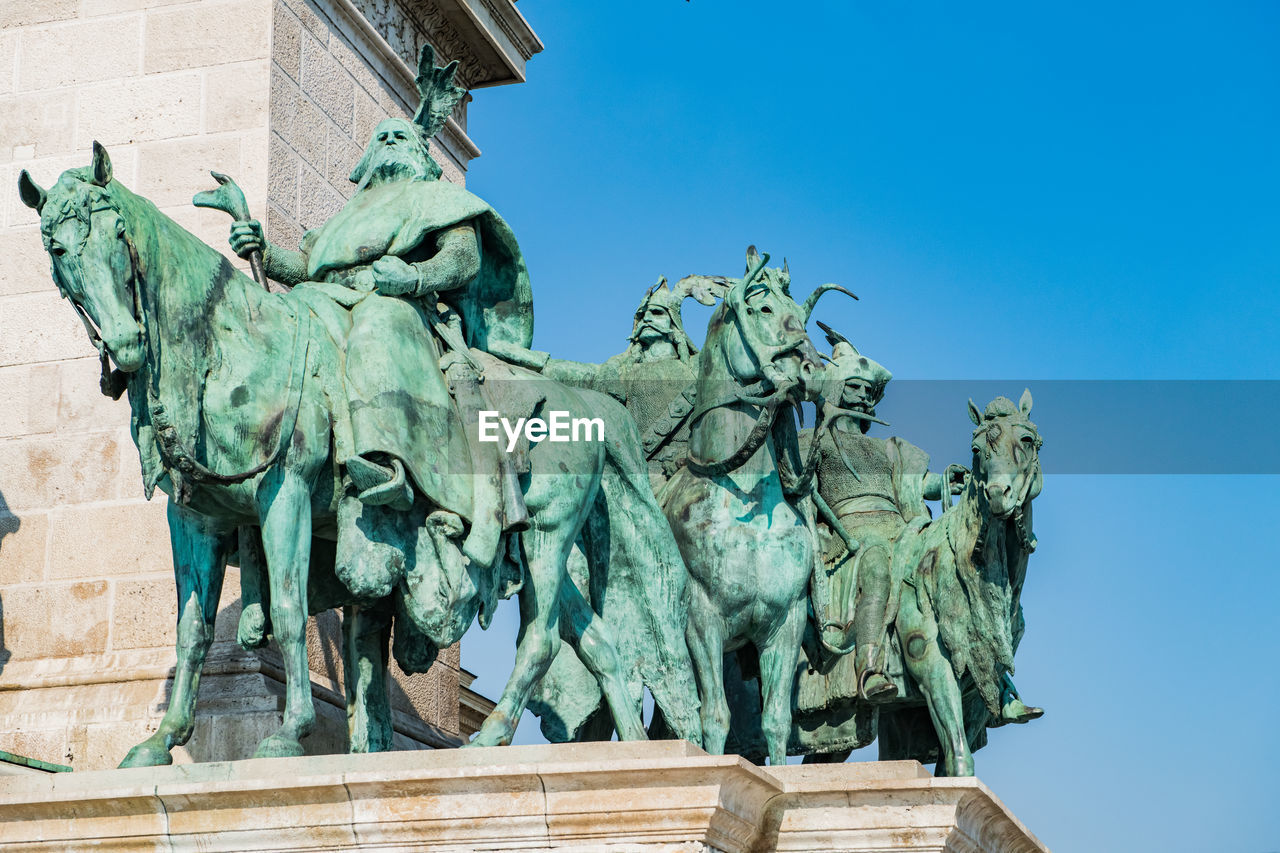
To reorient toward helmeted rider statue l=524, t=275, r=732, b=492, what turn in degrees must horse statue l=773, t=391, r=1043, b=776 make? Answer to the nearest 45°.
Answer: approximately 135° to its right

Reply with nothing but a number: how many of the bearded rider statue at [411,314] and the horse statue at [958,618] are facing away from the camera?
0

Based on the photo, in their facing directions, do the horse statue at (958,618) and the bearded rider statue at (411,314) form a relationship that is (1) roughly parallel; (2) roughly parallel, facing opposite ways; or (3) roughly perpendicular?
roughly perpendicular

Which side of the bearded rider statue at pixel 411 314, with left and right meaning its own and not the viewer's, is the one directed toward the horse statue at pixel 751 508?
back

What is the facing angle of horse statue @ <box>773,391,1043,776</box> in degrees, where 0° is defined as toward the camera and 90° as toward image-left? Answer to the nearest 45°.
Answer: approximately 315°

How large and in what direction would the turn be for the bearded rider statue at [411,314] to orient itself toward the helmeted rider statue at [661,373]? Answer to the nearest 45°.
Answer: approximately 180°

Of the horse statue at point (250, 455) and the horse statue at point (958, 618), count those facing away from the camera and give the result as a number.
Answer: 0

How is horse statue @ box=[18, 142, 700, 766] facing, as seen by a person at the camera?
facing the viewer and to the left of the viewer

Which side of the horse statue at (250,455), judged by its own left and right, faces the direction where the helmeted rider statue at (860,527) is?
back

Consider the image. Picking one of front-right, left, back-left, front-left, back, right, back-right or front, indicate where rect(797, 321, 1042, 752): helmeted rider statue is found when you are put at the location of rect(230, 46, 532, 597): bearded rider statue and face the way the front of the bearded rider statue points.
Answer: back

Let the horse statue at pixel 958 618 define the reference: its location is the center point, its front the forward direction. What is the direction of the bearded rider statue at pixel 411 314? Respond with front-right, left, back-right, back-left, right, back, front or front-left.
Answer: right

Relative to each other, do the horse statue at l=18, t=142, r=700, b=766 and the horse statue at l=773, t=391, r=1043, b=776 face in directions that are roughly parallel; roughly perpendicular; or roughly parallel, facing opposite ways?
roughly perpendicular

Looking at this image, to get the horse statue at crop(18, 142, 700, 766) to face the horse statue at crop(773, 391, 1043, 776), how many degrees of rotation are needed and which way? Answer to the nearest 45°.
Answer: approximately 180°

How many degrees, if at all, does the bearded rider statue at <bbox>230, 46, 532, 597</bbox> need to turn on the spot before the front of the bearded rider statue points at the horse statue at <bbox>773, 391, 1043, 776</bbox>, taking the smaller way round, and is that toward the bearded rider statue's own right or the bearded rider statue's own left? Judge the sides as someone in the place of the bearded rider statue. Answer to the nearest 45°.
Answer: approximately 180°
